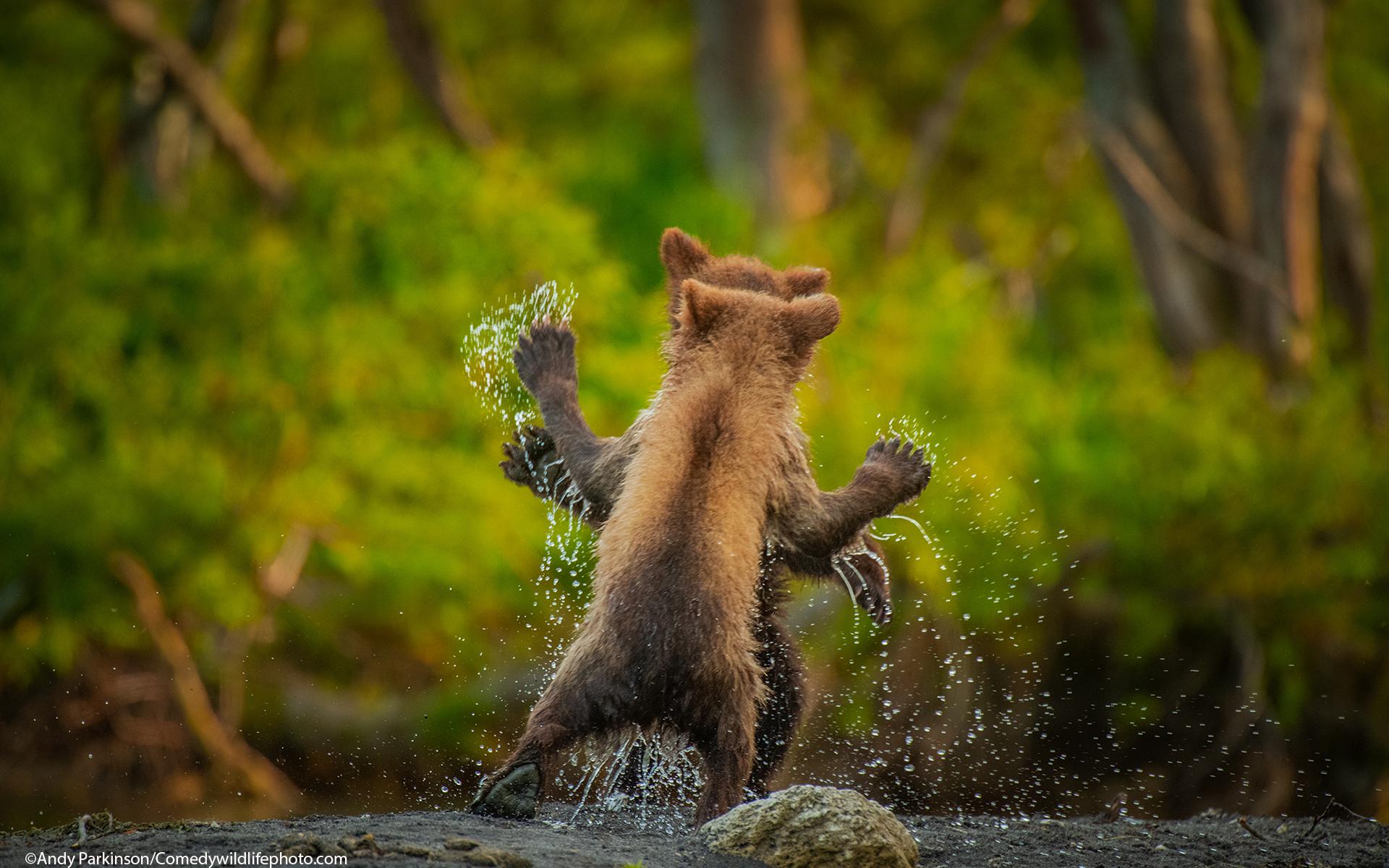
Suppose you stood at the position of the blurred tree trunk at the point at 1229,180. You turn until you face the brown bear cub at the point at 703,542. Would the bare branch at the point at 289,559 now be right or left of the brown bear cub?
right

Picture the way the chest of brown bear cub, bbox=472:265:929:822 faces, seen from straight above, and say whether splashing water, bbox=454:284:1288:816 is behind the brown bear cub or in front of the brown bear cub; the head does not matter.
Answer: in front

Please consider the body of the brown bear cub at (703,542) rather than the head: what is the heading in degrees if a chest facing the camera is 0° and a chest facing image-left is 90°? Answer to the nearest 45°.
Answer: approximately 180°

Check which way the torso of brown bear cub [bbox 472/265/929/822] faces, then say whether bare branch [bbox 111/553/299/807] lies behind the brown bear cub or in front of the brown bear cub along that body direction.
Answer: in front

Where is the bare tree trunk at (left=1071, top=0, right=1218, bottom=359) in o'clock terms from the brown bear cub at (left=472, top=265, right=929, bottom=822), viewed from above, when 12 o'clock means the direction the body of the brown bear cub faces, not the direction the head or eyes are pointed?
The bare tree trunk is roughly at 1 o'clock from the brown bear cub.

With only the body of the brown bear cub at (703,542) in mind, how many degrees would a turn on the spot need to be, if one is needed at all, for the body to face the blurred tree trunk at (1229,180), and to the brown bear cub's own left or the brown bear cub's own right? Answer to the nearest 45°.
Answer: approximately 45° to the brown bear cub's own right

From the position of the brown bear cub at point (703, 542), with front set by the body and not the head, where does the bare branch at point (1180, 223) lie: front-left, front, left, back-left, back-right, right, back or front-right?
front-right
